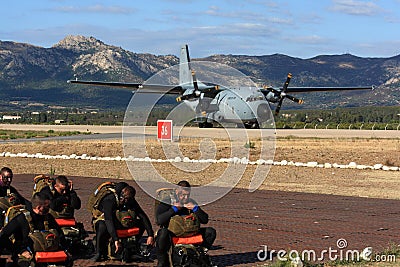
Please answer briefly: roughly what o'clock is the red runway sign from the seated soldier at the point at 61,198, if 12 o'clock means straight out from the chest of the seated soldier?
The red runway sign is roughly at 8 o'clock from the seated soldier.

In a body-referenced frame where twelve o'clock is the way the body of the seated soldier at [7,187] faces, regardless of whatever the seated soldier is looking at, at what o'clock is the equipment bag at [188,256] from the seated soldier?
The equipment bag is roughly at 12 o'clock from the seated soldier.

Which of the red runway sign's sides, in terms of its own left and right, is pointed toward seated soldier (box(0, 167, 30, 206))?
front

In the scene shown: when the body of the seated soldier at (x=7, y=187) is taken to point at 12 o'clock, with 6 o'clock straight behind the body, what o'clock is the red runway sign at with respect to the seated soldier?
The red runway sign is roughly at 8 o'clock from the seated soldier.

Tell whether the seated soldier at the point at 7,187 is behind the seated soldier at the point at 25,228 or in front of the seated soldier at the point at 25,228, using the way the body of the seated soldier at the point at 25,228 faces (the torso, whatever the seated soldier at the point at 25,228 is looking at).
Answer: behind

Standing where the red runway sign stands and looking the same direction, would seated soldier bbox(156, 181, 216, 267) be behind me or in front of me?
in front

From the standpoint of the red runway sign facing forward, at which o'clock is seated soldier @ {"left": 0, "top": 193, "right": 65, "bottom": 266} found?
The seated soldier is roughly at 12 o'clock from the red runway sign.

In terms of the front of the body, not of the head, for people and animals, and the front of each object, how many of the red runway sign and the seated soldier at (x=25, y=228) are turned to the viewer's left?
0

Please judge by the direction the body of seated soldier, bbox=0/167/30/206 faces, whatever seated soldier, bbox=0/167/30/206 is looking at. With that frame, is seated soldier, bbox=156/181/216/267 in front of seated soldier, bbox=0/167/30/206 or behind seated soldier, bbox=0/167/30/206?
in front

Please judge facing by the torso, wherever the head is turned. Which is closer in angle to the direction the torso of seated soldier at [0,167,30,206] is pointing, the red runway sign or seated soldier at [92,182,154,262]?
the seated soldier

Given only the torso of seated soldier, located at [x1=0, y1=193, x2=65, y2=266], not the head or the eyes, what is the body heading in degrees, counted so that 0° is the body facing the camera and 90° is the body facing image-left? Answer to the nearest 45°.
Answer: approximately 315°
